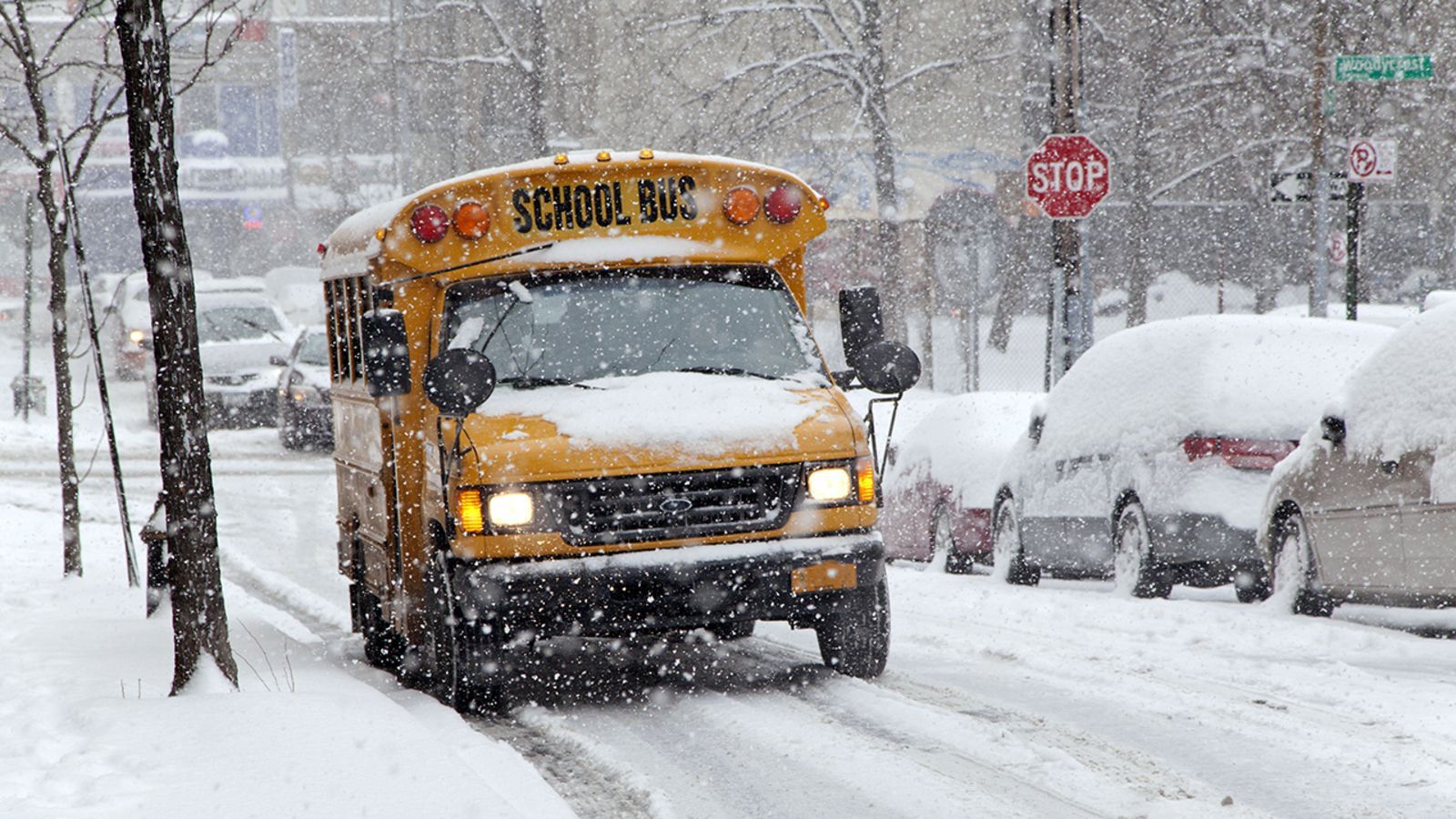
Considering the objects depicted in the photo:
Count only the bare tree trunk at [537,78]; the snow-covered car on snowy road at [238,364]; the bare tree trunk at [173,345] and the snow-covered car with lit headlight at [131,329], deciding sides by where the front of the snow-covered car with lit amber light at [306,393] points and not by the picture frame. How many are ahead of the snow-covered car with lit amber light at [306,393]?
1

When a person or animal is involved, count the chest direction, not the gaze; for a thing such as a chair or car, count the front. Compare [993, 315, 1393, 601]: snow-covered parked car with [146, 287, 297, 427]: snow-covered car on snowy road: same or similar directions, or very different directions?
very different directions

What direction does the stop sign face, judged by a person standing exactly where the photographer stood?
facing the viewer

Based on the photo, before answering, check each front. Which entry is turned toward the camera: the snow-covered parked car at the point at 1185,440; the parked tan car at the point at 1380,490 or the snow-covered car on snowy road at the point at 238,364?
the snow-covered car on snowy road at the point at 238,364

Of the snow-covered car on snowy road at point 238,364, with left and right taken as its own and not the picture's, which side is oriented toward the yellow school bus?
front

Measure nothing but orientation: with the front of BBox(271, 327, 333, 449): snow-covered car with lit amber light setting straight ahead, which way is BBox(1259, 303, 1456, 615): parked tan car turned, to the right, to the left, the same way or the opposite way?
the opposite way

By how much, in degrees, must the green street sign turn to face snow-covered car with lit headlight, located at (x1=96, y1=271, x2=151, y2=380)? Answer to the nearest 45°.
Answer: approximately 90° to its right

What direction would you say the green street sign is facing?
toward the camera

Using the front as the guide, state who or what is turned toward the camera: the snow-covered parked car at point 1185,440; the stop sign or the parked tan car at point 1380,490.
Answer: the stop sign

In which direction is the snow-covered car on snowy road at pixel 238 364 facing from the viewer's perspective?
toward the camera

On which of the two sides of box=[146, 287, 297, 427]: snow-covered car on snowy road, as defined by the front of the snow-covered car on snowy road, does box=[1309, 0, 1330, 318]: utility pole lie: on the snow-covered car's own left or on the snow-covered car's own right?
on the snow-covered car's own left

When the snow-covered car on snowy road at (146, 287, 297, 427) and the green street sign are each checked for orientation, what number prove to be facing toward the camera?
2

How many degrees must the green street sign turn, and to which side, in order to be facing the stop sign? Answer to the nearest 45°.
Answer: approximately 45° to its right
